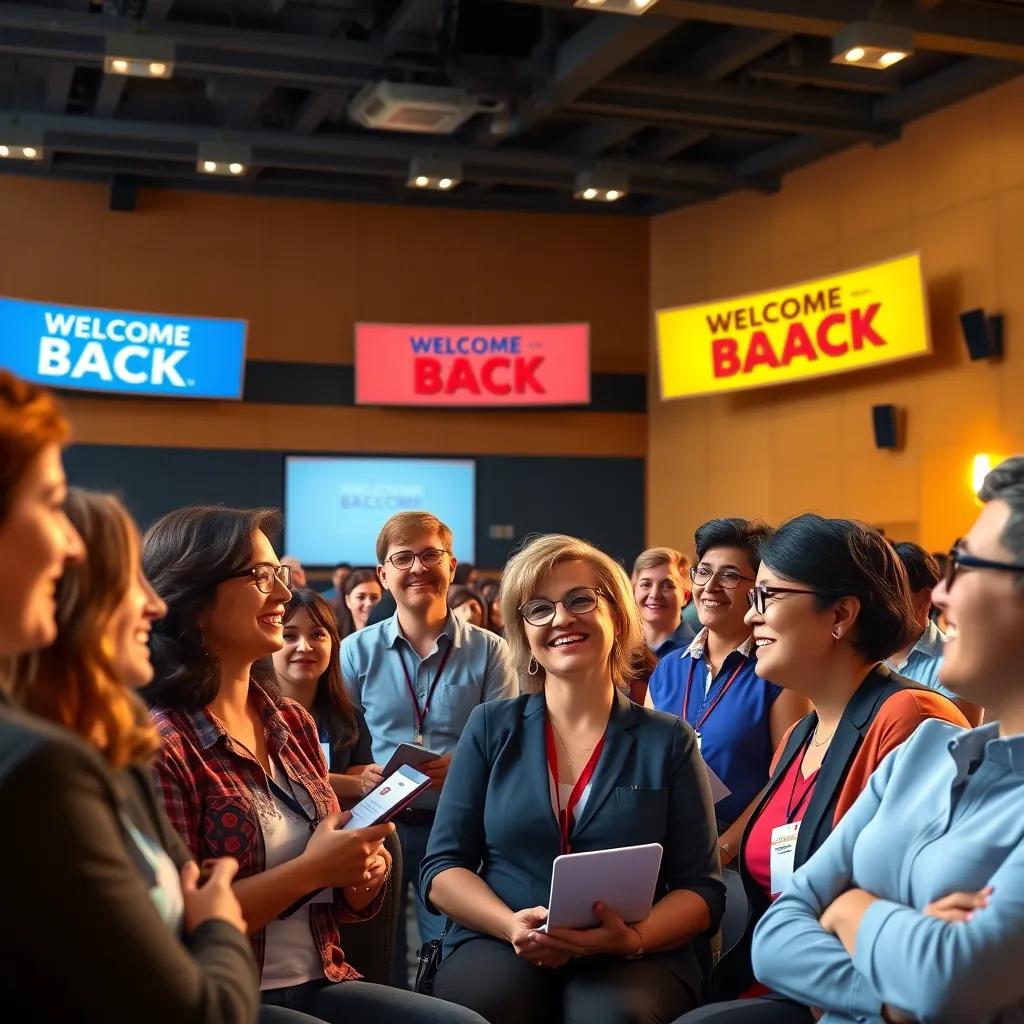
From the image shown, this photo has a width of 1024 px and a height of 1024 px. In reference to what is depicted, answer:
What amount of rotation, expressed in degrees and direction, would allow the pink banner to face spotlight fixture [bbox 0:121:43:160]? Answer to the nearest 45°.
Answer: approximately 45° to its right

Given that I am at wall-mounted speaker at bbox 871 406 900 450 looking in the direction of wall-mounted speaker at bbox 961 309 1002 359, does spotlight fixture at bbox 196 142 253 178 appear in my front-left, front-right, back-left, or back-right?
back-right

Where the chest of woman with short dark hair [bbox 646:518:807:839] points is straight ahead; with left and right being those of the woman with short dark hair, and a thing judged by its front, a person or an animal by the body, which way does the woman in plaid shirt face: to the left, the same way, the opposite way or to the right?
to the left

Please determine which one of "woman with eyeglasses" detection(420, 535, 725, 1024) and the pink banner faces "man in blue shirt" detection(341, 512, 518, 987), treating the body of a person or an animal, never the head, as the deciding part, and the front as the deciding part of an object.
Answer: the pink banner

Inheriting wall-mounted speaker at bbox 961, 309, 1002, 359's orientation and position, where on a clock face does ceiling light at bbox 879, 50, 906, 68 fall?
The ceiling light is roughly at 11 o'clock from the wall-mounted speaker.

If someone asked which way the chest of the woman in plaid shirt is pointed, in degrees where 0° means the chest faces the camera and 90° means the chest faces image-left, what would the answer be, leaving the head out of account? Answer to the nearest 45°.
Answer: approximately 315°

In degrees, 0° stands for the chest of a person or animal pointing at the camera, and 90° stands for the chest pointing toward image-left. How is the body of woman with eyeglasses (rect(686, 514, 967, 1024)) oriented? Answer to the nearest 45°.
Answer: approximately 45°

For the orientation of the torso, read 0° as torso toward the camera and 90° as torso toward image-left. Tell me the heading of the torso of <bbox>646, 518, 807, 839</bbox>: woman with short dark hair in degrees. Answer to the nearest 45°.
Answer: approximately 45°

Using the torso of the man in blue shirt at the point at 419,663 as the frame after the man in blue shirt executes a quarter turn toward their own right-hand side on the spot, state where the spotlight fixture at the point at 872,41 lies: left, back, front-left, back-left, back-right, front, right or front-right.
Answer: back-right

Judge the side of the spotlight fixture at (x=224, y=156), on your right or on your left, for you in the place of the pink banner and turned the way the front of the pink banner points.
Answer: on your right

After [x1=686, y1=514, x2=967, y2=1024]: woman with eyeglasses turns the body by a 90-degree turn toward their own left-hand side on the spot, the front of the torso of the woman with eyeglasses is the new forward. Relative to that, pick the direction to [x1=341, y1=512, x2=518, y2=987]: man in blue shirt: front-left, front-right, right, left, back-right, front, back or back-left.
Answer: back

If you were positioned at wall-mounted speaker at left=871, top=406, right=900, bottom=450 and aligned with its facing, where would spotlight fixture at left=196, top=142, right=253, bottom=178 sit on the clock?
The spotlight fixture is roughly at 1 o'clock from the wall-mounted speaker.

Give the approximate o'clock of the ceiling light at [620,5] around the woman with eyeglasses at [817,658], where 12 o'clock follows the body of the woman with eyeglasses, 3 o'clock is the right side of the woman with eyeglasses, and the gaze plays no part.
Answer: The ceiling light is roughly at 4 o'clock from the woman with eyeglasses.
